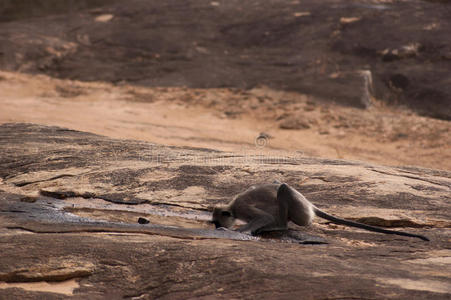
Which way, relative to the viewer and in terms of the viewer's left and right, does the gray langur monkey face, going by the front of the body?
facing to the left of the viewer
